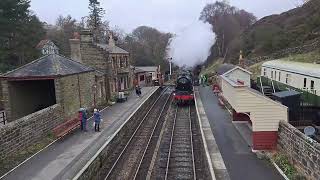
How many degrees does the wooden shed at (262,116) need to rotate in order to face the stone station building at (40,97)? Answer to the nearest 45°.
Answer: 0° — it already faces it

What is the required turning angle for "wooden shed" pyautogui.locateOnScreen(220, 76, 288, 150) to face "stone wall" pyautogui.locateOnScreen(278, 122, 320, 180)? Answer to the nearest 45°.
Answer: approximately 135° to its left

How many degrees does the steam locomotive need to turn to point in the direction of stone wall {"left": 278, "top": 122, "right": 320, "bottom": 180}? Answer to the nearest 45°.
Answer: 0° — it already faces it

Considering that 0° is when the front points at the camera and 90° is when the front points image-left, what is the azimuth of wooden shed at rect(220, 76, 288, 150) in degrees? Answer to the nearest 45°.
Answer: approximately 90°

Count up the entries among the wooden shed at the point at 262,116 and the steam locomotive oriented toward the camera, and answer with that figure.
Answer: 1

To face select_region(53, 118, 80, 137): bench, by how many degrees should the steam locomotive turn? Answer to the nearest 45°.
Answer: approximately 45° to its right

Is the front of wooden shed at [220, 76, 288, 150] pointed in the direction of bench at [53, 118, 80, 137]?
yes

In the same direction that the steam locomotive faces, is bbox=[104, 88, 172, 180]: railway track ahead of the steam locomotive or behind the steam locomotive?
ahead

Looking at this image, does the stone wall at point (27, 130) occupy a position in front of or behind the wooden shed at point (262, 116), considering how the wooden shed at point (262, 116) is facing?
in front

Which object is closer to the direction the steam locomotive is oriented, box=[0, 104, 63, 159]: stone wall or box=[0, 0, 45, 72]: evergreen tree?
the stone wall

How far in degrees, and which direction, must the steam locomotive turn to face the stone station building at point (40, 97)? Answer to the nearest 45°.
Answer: approximately 45° to its right

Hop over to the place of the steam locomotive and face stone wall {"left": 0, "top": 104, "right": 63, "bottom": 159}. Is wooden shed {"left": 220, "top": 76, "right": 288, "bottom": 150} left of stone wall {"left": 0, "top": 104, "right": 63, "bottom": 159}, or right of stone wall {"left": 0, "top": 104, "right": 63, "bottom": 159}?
left

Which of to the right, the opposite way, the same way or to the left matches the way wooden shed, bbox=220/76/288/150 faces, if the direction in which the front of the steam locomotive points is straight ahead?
to the right
